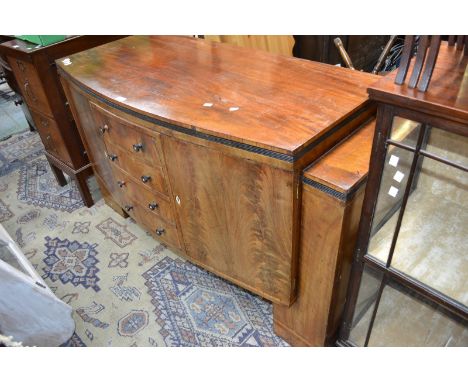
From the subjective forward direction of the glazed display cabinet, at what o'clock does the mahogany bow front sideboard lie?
The mahogany bow front sideboard is roughly at 2 o'clock from the glazed display cabinet.

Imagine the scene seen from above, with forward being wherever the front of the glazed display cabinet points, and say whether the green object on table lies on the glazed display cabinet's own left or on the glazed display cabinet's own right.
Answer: on the glazed display cabinet's own right

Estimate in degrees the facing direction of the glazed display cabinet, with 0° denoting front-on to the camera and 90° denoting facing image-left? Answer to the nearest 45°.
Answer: approximately 45°

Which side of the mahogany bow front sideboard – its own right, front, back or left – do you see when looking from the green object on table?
right

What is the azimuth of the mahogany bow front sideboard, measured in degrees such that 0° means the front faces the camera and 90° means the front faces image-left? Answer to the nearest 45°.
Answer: approximately 45°

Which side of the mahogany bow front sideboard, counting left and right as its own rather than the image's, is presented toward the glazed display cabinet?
left
